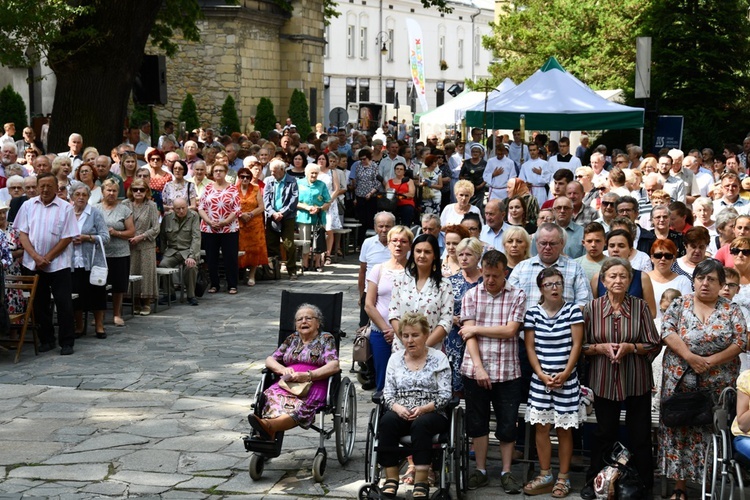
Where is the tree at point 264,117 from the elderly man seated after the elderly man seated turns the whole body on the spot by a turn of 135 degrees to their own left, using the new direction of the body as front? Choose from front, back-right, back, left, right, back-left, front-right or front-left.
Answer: front-left

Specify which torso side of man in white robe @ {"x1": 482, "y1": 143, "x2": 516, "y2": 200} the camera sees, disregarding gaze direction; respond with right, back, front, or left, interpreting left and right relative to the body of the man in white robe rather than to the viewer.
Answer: front

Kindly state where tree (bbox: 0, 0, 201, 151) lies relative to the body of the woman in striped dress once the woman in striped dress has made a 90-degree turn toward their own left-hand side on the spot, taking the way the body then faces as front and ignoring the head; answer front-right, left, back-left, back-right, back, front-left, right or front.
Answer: back-left

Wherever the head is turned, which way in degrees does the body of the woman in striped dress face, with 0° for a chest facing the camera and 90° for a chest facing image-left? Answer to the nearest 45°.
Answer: approximately 0°

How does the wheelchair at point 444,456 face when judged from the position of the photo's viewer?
facing the viewer

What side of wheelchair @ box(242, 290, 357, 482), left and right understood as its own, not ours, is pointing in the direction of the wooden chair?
right

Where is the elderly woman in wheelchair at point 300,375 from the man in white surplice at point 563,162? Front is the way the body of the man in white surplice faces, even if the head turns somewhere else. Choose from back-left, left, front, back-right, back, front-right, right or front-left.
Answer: front

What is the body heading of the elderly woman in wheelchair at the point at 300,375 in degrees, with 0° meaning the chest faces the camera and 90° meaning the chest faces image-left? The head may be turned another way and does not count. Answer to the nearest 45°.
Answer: approximately 45°

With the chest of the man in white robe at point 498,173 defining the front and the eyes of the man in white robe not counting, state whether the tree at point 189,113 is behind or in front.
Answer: behind

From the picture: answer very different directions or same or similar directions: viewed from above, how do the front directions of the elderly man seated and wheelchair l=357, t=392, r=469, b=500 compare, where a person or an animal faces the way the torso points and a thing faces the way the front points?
same or similar directions

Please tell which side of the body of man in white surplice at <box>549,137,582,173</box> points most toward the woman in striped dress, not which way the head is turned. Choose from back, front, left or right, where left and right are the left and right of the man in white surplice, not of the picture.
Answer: front

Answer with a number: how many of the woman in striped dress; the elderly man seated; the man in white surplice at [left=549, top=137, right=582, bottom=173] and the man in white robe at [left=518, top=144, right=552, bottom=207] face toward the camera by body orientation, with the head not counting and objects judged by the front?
4

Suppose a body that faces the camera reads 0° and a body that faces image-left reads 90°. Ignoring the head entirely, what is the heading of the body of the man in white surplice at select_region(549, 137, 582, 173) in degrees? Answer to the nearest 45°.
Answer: approximately 0°
